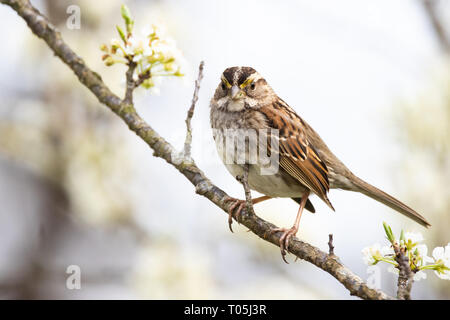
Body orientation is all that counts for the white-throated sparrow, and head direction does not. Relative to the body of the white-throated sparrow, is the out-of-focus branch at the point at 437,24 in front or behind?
behind

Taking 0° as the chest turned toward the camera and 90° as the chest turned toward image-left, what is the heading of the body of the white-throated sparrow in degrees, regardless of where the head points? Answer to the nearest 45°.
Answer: approximately 45°
